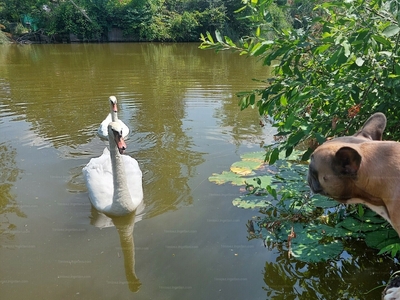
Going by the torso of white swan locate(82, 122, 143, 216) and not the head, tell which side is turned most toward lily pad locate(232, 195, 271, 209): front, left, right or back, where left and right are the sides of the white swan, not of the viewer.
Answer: left

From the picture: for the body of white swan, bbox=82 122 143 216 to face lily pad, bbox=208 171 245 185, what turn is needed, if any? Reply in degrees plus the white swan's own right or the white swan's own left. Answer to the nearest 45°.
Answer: approximately 90° to the white swan's own left

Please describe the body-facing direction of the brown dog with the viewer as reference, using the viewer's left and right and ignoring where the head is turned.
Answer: facing to the left of the viewer

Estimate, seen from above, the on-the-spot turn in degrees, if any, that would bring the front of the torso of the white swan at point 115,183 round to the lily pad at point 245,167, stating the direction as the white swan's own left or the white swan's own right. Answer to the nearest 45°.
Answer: approximately 90° to the white swan's own left

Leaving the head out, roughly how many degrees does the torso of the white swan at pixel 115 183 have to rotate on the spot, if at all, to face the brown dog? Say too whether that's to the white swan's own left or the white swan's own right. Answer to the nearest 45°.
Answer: approximately 45° to the white swan's own left

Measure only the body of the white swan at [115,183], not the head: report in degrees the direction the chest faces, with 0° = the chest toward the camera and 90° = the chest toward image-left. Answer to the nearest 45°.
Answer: approximately 0°

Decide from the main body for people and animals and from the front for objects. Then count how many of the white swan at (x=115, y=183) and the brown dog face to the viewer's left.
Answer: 1
